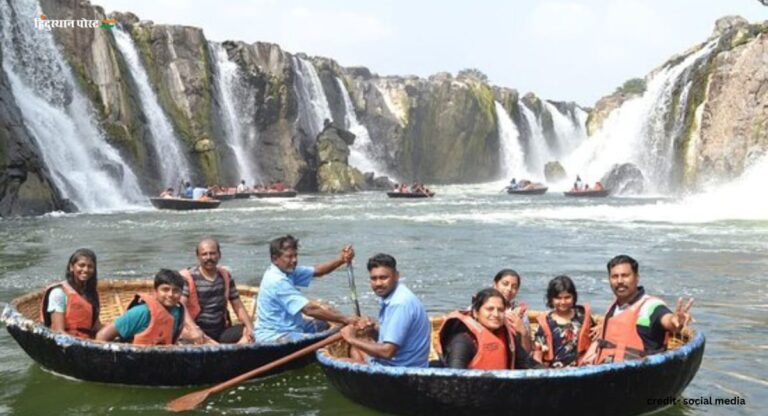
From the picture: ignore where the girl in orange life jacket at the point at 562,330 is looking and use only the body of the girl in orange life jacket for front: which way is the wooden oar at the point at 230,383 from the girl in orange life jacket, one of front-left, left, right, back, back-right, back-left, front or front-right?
right

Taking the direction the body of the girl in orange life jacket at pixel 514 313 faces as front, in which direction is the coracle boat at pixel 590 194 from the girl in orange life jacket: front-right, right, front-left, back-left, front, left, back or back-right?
back

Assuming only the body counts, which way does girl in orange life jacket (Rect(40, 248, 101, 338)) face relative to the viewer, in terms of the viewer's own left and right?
facing the viewer and to the right of the viewer

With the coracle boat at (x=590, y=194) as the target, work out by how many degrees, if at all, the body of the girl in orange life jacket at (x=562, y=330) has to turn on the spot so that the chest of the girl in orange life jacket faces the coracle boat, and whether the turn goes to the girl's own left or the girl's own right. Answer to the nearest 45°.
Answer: approximately 180°

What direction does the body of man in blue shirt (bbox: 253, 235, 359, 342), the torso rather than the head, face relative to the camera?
to the viewer's right
